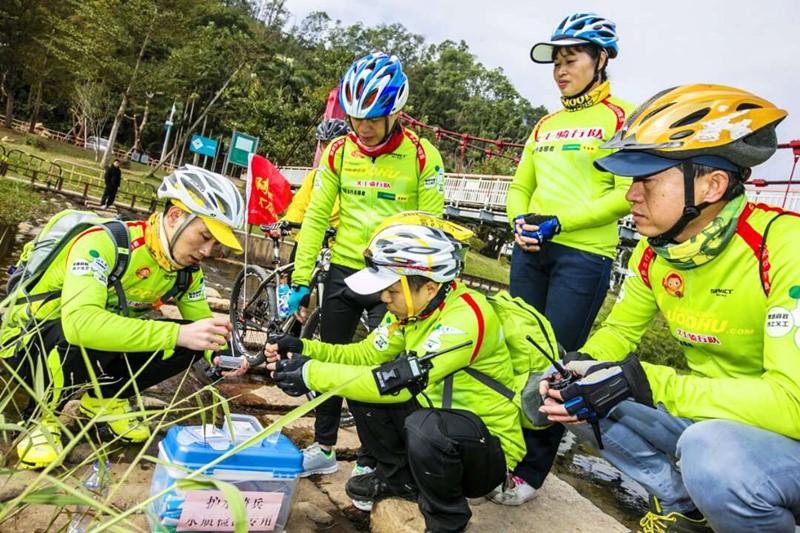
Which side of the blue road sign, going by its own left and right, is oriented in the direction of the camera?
front

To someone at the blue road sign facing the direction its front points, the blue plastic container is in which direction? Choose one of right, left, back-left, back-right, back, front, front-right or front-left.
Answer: front

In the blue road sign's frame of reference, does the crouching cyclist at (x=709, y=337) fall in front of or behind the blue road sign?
in front

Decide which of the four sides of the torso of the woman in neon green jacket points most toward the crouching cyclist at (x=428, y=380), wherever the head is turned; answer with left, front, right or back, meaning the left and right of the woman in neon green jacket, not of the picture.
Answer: front

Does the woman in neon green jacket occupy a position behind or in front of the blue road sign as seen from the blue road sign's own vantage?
in front

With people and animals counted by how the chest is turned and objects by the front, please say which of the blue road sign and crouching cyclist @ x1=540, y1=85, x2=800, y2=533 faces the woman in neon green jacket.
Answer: the blue road sign

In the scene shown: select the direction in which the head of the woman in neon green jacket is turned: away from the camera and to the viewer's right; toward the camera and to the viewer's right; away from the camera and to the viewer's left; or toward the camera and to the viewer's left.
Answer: toward the camera and to the viewer's left

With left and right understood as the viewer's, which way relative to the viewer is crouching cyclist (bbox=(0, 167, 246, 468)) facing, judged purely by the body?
facing the viewer and to the right of the viewer

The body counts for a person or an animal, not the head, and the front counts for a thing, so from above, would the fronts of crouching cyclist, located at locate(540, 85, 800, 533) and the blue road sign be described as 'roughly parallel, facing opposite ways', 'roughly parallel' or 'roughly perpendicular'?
roughly perpendicular

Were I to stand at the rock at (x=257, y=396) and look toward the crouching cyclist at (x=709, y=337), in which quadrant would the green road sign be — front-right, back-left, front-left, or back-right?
back-left

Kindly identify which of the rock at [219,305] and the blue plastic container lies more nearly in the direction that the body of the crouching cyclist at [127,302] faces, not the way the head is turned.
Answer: the blue plastic container

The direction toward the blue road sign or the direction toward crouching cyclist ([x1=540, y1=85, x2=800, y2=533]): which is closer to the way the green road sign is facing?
the crouching cyclist

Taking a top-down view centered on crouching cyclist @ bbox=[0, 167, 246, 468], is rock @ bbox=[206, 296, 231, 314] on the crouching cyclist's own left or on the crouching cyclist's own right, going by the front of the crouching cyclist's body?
on the crouching cyclist's own left

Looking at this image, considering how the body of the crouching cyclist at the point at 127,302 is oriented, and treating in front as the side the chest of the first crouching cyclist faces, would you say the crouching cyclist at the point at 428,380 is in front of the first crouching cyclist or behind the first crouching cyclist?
in front
